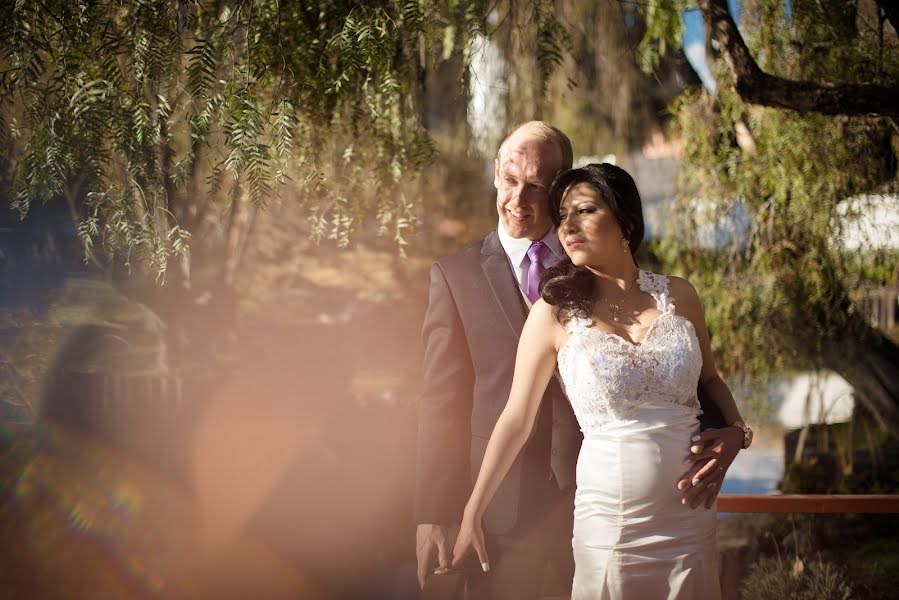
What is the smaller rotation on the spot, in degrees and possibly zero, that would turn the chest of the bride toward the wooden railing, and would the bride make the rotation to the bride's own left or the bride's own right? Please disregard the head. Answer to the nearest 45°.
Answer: approximately 135° to the bride's own left

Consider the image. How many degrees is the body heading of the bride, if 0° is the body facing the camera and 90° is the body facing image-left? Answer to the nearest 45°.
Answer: approximately 0°

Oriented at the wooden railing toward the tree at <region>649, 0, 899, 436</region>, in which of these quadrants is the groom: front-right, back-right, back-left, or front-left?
back-left

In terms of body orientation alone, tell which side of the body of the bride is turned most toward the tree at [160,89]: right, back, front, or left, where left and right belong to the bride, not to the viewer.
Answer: right

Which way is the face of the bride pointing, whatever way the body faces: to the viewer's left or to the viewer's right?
to the viewer's left

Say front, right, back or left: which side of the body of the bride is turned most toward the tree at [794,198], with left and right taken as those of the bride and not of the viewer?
back
